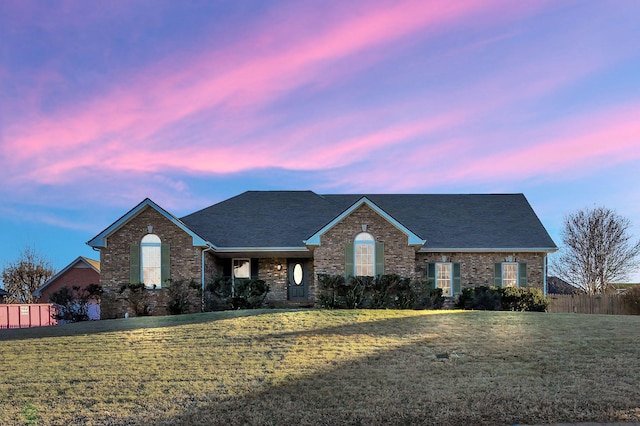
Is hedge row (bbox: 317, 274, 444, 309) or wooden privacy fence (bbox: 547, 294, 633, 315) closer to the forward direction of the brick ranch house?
the hedge row

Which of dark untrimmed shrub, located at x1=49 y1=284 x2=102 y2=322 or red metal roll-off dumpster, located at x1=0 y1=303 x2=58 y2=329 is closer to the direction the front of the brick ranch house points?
the dark untrimmed shrub

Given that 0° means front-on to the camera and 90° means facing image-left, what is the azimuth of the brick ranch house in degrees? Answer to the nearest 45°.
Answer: approximately 0°

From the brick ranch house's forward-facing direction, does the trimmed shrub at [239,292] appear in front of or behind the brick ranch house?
in front

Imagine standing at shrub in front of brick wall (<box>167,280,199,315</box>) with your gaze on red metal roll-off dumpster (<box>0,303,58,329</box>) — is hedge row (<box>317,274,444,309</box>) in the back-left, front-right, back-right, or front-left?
back-right

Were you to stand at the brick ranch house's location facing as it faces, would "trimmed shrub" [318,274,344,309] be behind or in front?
in front
